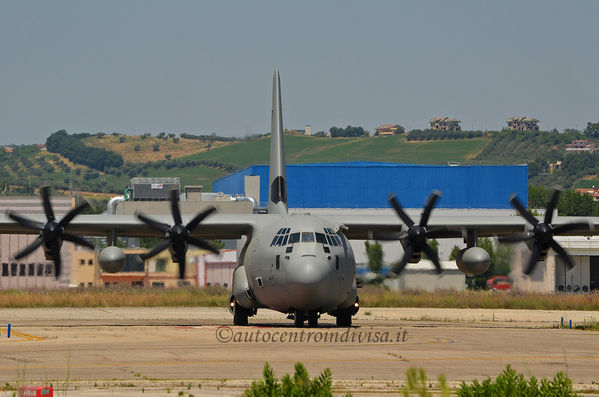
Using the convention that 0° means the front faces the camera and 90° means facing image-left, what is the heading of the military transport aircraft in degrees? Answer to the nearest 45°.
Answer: approximately 0°

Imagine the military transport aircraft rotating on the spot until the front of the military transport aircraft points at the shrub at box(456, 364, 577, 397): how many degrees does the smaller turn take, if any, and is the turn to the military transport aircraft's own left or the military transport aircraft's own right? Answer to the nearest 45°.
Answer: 0° — it already faces it

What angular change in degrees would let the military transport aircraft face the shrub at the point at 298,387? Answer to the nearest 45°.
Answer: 0° — it already faces it
